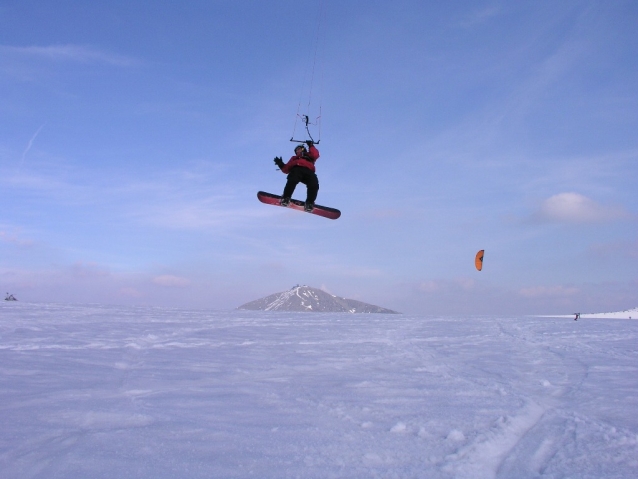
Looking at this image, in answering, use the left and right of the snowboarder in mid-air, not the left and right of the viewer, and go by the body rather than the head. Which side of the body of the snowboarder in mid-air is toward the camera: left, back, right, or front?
front
